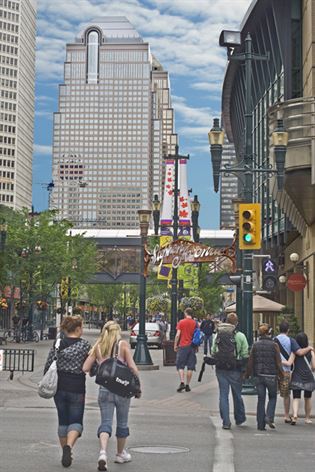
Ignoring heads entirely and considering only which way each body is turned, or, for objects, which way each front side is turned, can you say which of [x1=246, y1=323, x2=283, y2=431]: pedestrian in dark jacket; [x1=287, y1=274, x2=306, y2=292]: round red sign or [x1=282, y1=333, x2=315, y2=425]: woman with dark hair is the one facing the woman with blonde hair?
the round red sign

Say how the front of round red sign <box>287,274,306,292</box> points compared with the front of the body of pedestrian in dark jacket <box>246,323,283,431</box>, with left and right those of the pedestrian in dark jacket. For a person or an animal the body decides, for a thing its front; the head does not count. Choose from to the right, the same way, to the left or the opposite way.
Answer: the opposite way

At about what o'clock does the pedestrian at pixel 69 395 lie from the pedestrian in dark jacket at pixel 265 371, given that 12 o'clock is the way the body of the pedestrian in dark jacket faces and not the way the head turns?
The pedestrian is roughly at 7 o'clock from the pedestrian in dark jacket.

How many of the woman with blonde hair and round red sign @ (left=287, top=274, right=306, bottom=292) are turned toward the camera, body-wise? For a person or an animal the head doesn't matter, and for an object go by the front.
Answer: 1

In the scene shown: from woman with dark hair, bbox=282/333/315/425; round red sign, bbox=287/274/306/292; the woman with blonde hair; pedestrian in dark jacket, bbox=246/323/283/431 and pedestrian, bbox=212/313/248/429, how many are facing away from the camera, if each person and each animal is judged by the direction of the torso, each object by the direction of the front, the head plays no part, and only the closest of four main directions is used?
4

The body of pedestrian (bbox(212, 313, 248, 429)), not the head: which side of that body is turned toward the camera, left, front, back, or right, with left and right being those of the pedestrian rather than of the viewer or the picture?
back

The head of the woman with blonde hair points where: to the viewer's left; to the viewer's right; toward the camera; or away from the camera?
away from the camera

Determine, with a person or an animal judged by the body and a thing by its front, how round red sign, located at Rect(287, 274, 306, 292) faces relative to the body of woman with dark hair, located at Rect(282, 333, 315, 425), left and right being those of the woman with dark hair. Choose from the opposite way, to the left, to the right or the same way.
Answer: the opposite way

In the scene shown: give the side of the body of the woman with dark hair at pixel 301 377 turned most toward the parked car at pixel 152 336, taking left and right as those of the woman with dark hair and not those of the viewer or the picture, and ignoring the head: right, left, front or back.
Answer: front

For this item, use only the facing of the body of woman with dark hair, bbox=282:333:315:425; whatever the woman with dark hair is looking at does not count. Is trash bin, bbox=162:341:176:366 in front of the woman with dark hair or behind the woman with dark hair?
in front

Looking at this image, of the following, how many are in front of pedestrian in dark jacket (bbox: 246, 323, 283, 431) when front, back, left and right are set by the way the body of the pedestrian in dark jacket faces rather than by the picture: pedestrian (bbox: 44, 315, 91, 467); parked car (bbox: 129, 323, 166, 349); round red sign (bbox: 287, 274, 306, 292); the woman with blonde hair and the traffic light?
3

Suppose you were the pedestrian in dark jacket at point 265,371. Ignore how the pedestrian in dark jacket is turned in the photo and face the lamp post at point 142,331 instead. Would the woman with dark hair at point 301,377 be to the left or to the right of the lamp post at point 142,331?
right

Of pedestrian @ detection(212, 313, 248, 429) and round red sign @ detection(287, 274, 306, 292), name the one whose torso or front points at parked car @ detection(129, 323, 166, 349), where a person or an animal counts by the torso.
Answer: the pedestrian

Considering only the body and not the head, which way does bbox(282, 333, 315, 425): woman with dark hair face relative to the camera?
away from the camera

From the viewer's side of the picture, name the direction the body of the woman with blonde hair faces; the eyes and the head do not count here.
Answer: away from the camera

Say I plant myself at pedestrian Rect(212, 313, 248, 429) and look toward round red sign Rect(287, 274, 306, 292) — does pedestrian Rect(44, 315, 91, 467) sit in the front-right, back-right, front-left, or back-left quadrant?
back-left

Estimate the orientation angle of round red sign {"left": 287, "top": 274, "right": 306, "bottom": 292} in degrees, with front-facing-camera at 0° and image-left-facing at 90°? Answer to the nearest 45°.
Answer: approximately 0°

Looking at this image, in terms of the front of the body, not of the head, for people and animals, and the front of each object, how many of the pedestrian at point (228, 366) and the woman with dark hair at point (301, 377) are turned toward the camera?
0
